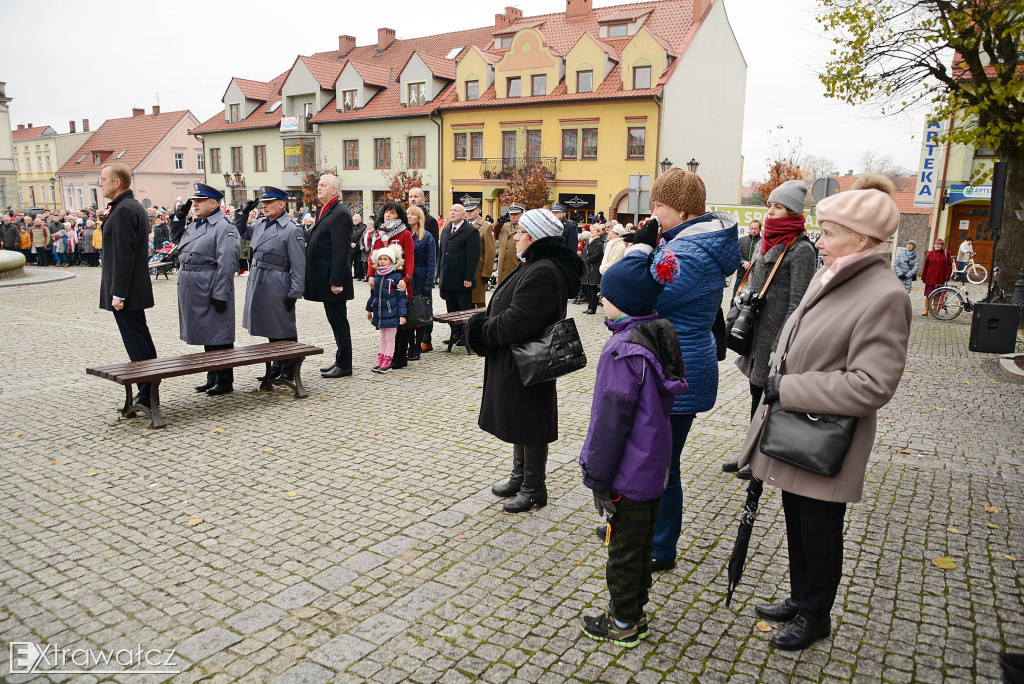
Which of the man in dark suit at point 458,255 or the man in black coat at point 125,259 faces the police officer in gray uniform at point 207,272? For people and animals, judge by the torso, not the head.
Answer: the man in dark suit

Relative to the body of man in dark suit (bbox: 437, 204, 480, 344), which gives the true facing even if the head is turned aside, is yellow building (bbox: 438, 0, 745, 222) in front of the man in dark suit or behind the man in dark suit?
behind
